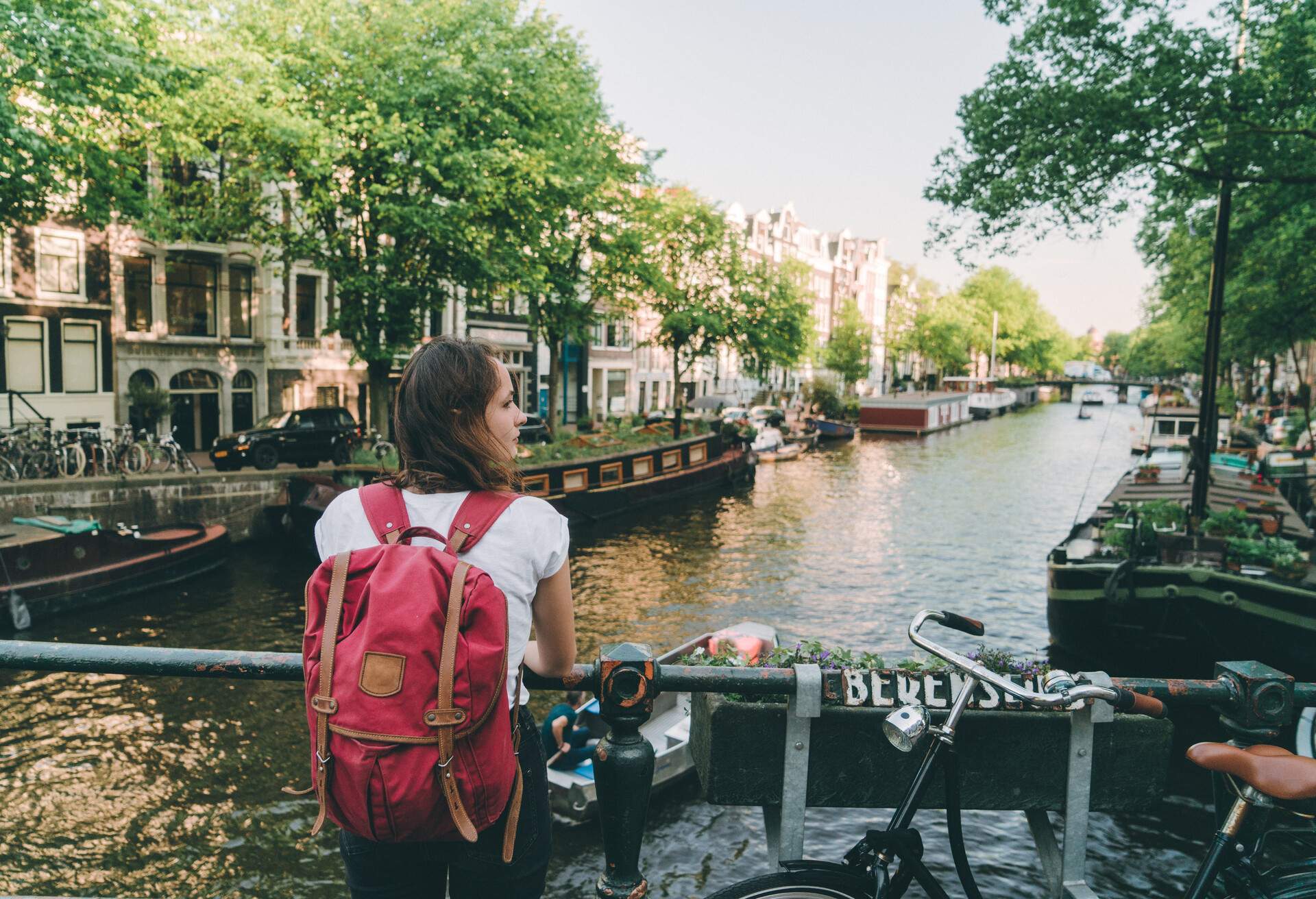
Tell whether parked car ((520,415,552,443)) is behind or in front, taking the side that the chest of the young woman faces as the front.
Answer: in front

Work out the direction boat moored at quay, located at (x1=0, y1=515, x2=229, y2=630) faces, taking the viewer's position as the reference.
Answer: facing away from the viewer and to the right of the viewer

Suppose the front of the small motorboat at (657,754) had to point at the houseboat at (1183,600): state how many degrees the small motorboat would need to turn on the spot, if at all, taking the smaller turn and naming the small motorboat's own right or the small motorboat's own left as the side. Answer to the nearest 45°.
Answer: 0° — it already faces it

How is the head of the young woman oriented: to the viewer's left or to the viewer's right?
to the viewer's right

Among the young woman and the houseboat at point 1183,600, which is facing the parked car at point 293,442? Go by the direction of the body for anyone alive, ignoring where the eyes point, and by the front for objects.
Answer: the young woman

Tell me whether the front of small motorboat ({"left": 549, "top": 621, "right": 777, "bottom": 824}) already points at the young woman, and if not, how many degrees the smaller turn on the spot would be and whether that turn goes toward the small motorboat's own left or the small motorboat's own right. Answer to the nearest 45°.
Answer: approximately 135° to the small motorboat's own right

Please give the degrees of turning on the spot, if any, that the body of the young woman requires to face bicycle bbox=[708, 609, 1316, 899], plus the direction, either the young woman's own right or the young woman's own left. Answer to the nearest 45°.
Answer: approximately 90° to the young woman's own right

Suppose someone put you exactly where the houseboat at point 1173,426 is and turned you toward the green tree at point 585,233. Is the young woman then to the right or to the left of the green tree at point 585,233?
left

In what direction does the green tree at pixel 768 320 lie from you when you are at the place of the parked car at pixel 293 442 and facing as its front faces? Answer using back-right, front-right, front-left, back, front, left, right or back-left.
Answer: back

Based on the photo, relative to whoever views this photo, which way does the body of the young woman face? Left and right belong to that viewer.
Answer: facing away from the viewer

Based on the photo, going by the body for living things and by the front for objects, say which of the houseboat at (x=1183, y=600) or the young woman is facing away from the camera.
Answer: the young woman

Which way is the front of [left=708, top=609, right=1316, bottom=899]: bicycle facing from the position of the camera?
facing to the left of the viewer

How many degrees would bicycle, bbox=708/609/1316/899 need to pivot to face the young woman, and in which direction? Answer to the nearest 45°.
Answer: approximately 45° to its left

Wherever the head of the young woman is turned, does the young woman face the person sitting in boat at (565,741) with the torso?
yes
